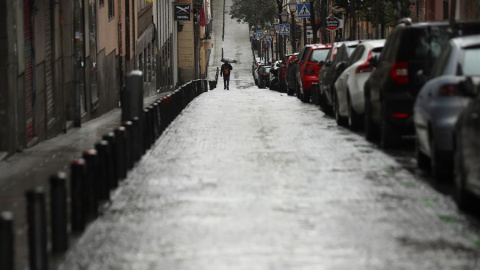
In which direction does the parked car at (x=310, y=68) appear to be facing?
away from the camera

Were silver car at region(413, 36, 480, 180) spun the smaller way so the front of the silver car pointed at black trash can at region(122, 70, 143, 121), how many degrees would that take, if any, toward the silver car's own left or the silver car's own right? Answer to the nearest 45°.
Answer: approximately 45° to the silver car's own left

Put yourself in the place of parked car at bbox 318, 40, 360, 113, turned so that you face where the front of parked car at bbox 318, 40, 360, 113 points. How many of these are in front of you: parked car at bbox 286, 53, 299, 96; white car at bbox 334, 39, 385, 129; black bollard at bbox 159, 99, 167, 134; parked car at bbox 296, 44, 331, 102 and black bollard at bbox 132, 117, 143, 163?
2

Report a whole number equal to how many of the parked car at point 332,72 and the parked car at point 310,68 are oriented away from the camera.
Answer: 2

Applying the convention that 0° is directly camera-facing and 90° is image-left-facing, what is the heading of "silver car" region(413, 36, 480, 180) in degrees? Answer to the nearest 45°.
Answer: approximately 180°

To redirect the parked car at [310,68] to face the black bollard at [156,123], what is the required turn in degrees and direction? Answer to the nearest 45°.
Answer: approximately 180°

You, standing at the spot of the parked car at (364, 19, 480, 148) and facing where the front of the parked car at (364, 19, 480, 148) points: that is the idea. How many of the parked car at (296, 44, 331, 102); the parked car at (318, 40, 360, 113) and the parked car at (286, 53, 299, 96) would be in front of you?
3

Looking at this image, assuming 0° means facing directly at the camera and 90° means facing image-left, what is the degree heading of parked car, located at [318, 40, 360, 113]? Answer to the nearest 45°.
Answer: approximately 180°

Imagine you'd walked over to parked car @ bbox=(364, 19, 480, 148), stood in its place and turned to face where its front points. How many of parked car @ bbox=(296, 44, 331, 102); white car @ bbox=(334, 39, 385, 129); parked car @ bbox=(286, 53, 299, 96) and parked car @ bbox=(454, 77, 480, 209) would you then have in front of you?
3

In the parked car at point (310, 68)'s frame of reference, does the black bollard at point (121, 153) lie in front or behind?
behind

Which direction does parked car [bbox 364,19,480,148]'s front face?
away from the camera
